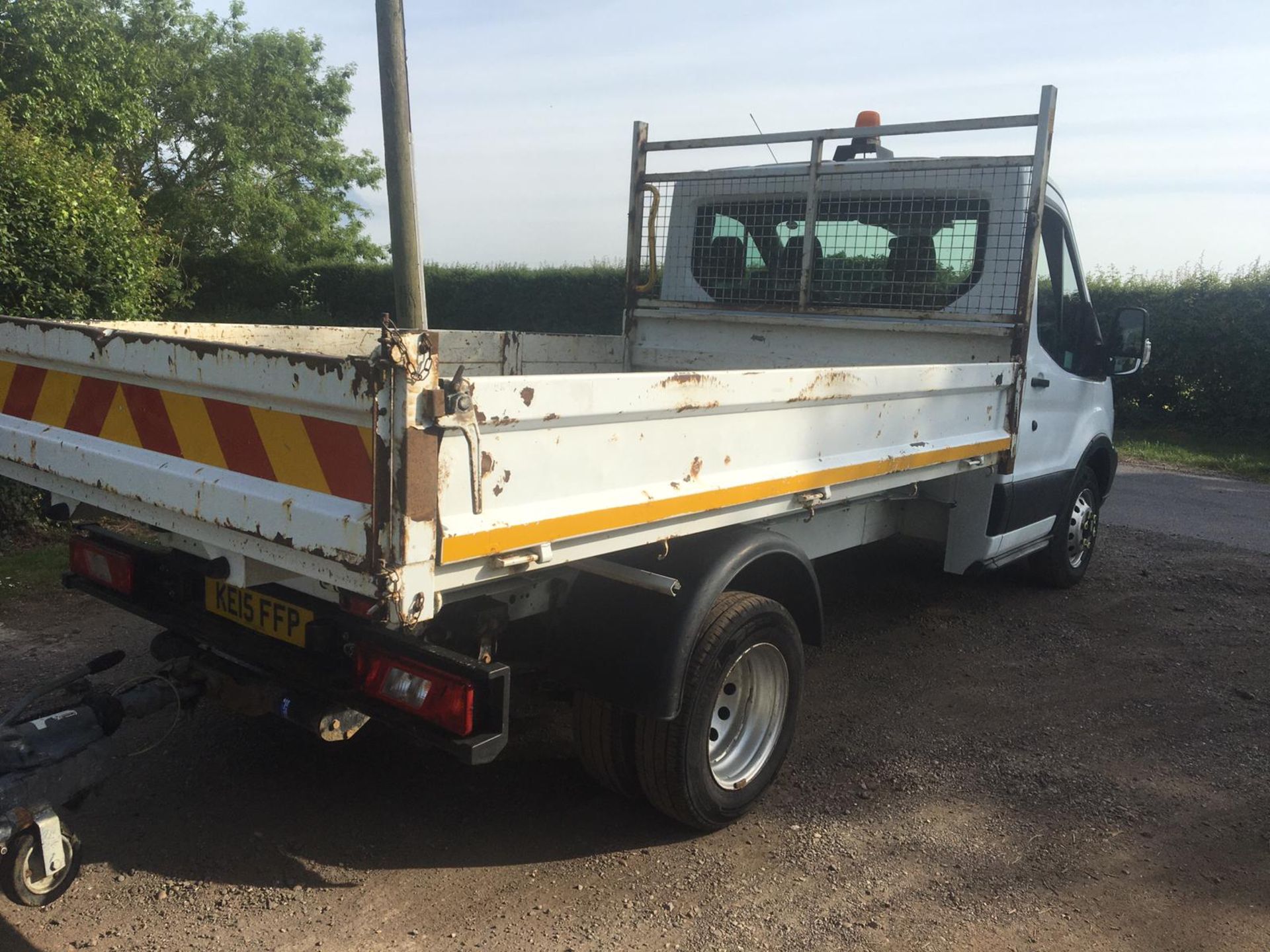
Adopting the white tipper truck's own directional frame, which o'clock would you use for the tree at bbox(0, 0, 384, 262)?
The tree is roughly at 10 o'clock from the white tipper truck.

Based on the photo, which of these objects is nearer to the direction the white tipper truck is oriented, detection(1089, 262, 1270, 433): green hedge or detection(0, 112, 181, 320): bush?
the green hedge

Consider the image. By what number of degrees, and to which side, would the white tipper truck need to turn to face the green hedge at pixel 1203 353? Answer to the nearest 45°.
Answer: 0° — it already faces it

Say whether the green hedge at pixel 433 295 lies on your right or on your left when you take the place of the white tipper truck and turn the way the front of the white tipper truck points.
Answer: on your left

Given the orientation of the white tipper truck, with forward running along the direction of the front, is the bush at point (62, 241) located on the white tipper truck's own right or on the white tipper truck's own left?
on the white tipper truck's own left

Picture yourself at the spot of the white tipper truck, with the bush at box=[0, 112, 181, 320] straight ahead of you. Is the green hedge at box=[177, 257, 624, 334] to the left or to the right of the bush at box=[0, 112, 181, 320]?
right

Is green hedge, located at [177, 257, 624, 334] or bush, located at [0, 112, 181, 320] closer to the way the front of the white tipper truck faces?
the green hedge

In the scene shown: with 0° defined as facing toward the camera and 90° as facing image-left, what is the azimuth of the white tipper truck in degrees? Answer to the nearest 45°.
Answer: approximately 225°

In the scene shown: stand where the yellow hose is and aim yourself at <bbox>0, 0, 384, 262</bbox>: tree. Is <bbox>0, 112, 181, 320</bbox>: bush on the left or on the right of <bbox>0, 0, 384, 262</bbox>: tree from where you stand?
left

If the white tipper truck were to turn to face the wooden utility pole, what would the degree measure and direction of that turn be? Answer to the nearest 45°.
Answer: approximately 45° to its left
